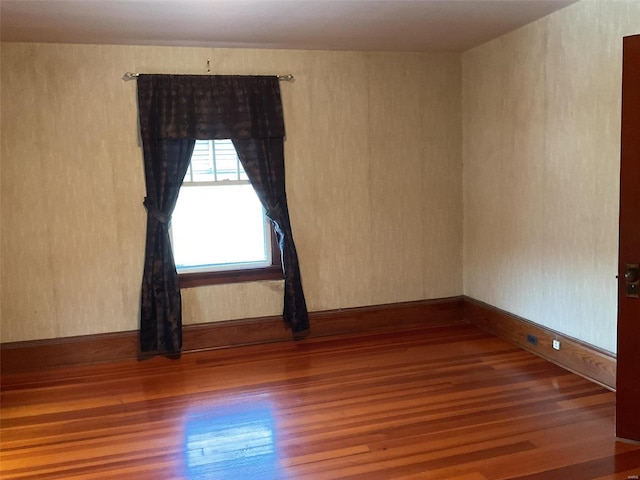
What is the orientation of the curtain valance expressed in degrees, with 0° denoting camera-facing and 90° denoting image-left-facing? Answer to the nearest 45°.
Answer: approximately 0°
